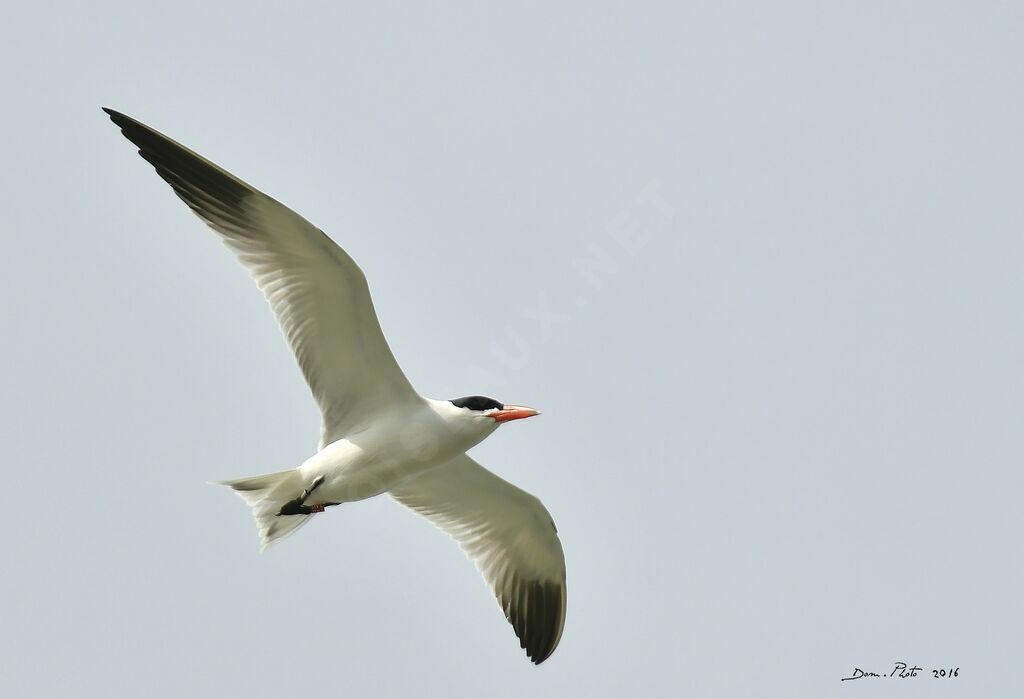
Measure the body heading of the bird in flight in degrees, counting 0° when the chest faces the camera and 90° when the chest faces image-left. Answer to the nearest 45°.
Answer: approximately 270°
